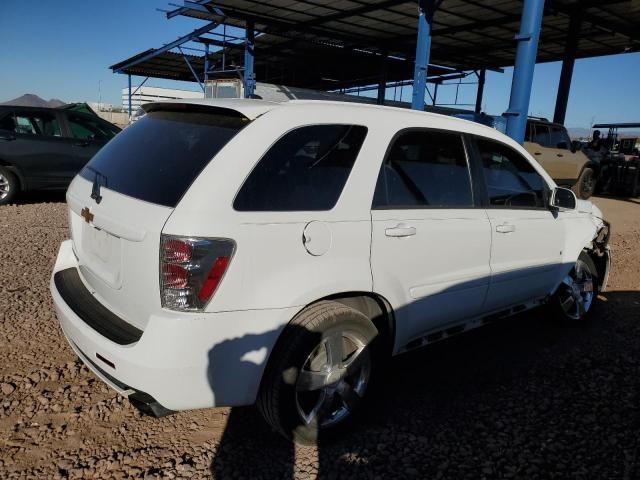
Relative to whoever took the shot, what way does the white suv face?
facing away from the viewer and to the right of the viewer

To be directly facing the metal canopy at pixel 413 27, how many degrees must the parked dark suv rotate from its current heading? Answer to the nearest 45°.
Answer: approximately 45° to its left

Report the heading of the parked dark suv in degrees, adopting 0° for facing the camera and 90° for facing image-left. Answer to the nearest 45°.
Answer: approximately 270°

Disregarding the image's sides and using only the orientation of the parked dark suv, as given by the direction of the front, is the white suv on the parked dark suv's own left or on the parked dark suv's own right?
on the parked dark suv's own right

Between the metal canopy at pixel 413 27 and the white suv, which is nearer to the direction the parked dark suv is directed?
the metal canopy

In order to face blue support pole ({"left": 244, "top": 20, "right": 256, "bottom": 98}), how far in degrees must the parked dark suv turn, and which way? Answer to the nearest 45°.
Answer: approximately 45° to its left

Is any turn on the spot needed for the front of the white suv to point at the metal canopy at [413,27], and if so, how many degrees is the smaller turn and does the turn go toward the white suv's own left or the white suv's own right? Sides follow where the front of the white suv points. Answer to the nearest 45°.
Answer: approximately 45° to the white suv's own left

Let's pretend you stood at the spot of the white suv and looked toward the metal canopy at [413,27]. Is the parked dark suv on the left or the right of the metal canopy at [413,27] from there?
left

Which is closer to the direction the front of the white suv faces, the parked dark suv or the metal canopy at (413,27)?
the metal canopy
